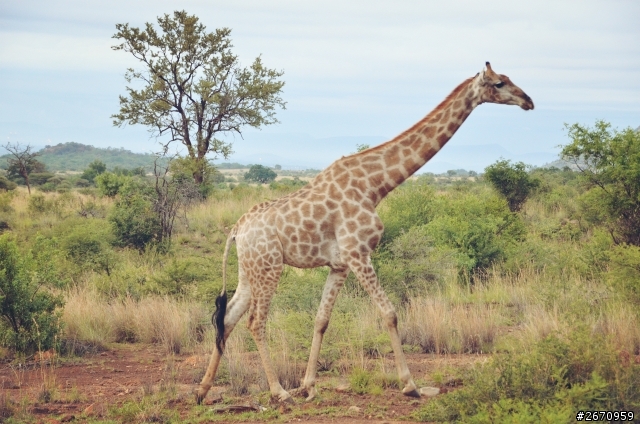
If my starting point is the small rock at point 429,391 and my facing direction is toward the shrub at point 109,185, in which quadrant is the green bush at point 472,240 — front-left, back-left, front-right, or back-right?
front-right

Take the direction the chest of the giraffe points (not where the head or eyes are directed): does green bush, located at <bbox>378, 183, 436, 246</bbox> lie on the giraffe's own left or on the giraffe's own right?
on the giraffe's own left

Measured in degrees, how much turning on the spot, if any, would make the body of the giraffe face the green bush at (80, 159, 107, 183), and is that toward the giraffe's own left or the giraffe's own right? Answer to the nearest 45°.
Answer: approximately 135° to the giraffe's own left

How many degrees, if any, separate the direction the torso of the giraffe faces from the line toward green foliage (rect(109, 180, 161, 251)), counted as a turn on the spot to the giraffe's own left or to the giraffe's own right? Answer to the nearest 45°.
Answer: approximately 135° to the giraffe's own left

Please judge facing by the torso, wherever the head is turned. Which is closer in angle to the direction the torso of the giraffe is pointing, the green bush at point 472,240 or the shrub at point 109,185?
the green bush

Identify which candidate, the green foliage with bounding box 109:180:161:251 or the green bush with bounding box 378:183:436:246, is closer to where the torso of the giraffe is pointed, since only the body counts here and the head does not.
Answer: the green bush

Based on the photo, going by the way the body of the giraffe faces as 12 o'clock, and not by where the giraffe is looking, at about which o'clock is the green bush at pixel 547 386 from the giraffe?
The green bush is roughly at 1 o'clock from the giraffe.

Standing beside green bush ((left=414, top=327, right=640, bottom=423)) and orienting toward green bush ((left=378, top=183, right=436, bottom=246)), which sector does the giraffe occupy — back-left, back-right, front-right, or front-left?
front-left

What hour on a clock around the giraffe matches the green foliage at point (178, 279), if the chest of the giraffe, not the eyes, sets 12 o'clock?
The green foliage is roughly at 8 o'clock from the giraffe.

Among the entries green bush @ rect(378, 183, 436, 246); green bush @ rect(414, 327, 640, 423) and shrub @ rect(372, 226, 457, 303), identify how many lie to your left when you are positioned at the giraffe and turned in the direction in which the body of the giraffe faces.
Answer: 2

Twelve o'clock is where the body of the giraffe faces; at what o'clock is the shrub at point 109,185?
The shrub is roughly at 8 o'clock from the giraffe.

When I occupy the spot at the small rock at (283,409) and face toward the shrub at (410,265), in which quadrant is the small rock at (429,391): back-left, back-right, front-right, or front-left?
front-right

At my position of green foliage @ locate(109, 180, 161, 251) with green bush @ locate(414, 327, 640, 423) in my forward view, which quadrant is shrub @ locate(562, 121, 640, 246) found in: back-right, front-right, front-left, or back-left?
front-left

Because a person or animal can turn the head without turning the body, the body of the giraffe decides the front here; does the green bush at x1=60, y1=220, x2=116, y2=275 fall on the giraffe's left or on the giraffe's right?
on the giraffe's left

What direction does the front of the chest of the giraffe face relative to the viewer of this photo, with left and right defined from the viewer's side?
facing to the right of the viewer
